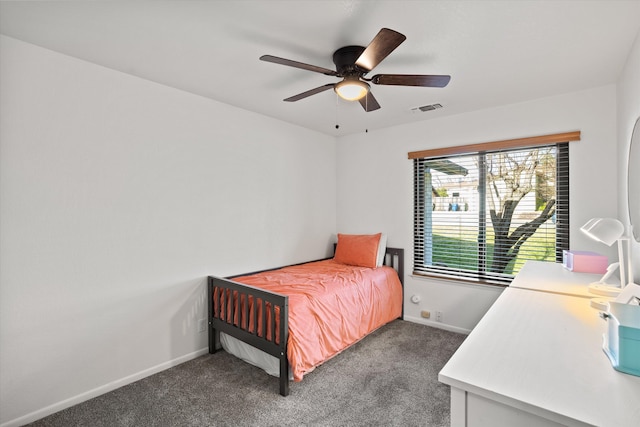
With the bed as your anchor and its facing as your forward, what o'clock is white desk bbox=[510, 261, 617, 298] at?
The white desk is roughly at 8 o'clock from the bed.

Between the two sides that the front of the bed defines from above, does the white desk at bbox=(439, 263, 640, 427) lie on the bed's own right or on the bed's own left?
on the bed's own left

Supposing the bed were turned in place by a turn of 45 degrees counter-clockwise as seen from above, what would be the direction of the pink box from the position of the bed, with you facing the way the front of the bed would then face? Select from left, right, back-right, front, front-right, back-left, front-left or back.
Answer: left

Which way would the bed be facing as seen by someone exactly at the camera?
facing the viewer and to the left of the viewer
